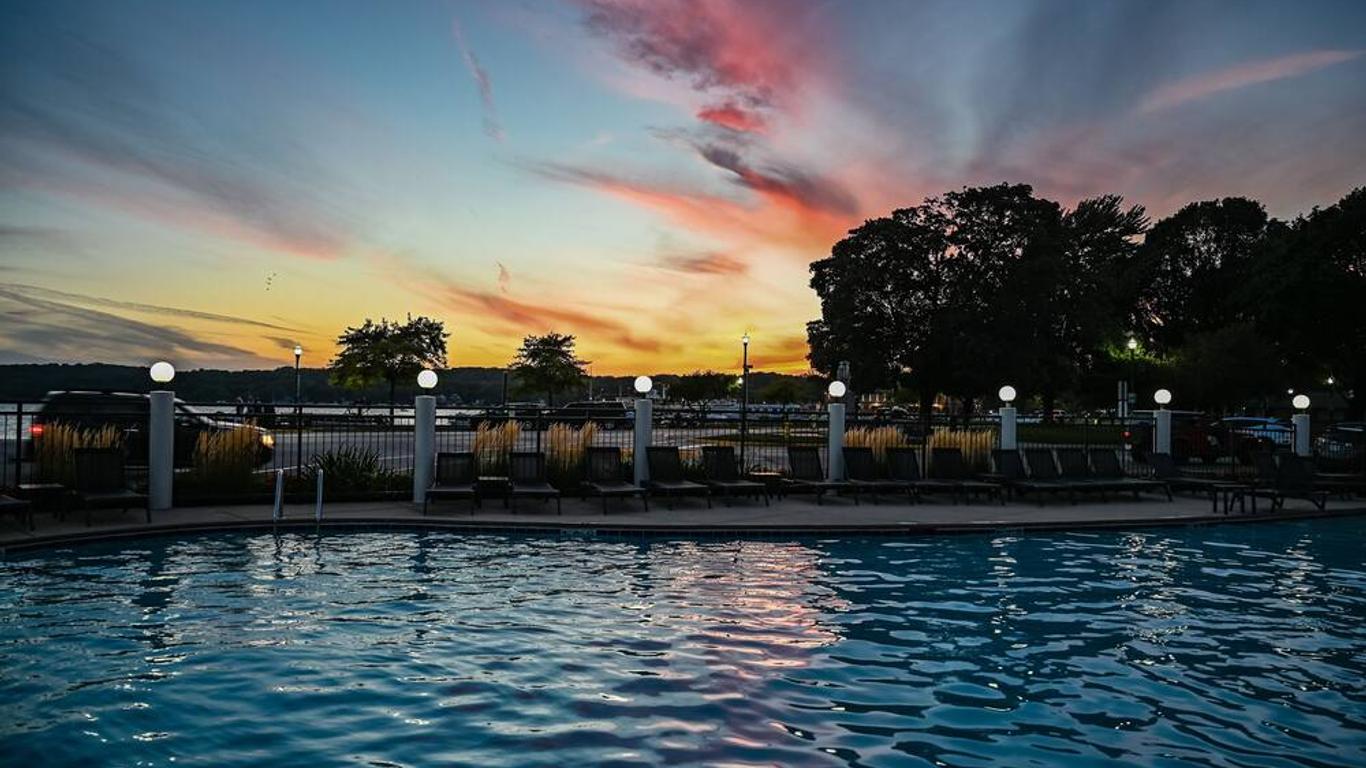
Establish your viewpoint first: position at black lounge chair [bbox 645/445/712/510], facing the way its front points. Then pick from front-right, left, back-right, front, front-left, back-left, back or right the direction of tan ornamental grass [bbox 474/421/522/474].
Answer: back-right

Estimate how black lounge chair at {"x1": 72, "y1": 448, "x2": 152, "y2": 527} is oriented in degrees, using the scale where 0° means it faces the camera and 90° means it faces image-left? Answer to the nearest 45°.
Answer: approximately 315°

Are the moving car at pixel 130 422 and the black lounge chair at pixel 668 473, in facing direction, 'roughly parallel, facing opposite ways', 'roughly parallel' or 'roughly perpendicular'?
roughly perpendicular

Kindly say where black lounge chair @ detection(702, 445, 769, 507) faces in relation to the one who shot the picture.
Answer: facing the viewer and to the right of the viewer

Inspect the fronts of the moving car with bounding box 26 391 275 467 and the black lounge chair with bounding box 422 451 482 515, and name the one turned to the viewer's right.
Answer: the moving car

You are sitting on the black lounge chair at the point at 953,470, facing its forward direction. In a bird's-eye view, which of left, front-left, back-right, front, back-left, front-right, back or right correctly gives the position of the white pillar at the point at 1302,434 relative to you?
left

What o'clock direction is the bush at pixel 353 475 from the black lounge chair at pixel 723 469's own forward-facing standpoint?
The bush is roughly at 4 o'clock from the black lounge chair.

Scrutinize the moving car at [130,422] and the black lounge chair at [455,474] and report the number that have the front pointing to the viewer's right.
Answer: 1

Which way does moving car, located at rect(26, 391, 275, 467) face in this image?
to the viewer's right
